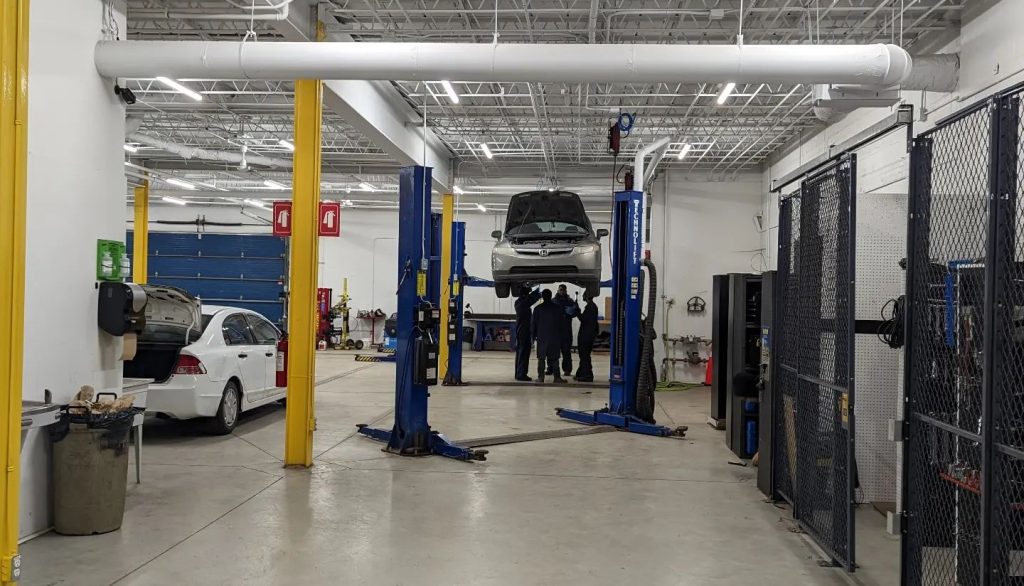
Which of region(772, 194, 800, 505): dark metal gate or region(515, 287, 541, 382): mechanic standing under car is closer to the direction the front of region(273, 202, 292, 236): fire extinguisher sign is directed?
the dark metal gate

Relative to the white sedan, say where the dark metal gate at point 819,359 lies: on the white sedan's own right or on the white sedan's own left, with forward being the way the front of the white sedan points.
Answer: on the white sedan's own right

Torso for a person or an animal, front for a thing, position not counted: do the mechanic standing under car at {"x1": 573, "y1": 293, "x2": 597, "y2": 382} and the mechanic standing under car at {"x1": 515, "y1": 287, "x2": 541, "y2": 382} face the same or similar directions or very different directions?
very different directions

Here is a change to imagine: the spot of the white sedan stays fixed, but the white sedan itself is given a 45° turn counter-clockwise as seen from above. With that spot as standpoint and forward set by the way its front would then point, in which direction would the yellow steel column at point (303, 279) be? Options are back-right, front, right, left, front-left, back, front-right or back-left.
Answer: back-right

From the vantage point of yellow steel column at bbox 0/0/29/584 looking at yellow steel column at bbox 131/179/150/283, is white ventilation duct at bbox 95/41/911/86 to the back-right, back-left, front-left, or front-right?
front-right

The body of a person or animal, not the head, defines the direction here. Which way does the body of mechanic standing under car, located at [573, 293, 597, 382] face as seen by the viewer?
to the viewer's left

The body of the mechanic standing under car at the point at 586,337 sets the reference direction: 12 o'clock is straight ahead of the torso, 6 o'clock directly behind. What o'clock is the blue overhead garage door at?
The blue overhead garage door is roughly at 1 o'clock from the mechanic standing under car.

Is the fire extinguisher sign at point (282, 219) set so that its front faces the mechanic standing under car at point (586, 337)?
no

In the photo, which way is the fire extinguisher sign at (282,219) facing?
toward the camera

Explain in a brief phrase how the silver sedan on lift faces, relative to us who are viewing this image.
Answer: facing the viewer

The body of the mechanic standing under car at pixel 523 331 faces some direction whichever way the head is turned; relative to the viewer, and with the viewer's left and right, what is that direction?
facing to the right of the viewer
